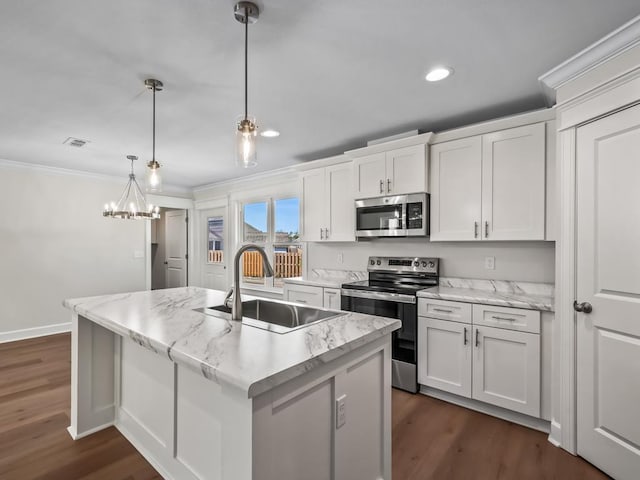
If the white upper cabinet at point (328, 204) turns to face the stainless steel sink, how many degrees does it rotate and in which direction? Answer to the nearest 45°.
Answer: approximately 45° to its left

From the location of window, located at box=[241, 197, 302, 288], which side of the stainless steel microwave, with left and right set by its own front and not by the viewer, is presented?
right

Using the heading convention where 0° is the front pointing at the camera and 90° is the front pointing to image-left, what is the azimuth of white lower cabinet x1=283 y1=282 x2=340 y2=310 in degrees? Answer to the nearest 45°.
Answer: approximately 45°

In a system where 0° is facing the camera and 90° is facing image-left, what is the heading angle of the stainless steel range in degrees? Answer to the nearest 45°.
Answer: approximately 45°

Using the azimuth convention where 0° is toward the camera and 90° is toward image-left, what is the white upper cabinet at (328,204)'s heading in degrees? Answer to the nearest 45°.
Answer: approximately 45°
